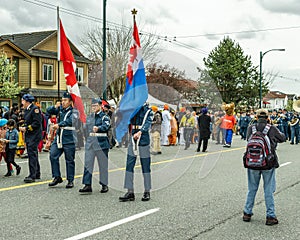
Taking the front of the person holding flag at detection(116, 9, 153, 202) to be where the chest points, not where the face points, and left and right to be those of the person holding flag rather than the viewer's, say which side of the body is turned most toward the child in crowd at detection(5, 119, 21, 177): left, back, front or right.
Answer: right

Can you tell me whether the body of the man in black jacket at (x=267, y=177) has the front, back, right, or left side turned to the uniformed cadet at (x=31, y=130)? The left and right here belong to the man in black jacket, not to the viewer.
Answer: left

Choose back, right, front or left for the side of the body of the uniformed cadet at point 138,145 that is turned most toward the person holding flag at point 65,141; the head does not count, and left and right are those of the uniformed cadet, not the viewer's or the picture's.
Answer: right

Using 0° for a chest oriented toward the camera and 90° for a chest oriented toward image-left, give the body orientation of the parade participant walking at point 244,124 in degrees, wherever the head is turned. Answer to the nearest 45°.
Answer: approximately 45°

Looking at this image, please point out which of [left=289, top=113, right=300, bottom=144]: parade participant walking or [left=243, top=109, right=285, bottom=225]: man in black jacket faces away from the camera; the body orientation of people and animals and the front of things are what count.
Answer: the man in black jacket

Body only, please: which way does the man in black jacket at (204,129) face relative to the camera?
away from the camera

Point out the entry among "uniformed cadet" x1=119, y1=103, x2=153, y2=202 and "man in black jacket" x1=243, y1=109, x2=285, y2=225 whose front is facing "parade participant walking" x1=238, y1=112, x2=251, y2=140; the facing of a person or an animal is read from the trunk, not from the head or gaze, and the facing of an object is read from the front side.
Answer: the man in black jacket

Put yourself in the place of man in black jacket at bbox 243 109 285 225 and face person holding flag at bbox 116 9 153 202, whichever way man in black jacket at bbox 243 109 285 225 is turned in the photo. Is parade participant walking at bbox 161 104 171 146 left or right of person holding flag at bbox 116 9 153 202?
right

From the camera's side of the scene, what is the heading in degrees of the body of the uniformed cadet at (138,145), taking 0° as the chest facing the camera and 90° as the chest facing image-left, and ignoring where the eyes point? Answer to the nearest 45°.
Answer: approximately 45°

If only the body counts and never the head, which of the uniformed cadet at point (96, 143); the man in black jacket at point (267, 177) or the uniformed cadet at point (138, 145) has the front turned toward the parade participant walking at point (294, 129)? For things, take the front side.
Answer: the man in black jacket

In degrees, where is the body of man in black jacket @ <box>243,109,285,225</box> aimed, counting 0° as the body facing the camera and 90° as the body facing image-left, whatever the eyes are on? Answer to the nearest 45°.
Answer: approximately 180°
